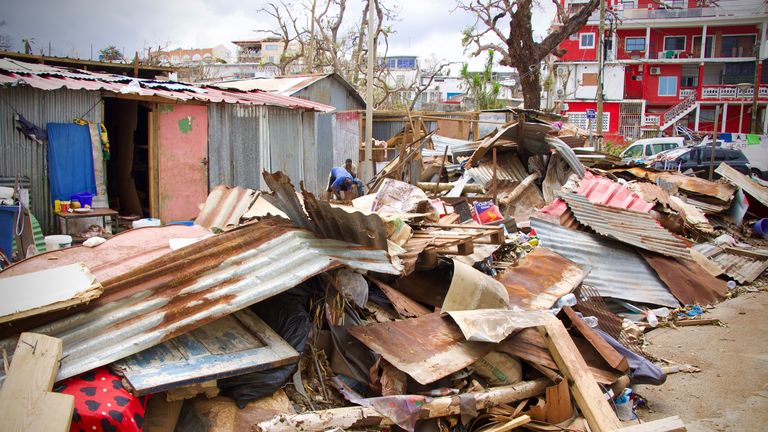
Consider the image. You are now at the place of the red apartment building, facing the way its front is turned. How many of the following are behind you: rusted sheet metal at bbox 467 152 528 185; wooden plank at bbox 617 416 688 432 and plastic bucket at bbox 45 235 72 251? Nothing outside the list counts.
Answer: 0

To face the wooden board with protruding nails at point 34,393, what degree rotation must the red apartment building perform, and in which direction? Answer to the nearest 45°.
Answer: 0° — it already faces it

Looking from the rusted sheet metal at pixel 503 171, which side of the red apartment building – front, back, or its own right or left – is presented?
front

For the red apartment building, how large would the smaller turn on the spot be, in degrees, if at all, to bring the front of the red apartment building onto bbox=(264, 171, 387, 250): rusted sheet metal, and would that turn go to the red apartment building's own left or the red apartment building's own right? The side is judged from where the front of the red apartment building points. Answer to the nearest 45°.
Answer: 0° — it already faces it

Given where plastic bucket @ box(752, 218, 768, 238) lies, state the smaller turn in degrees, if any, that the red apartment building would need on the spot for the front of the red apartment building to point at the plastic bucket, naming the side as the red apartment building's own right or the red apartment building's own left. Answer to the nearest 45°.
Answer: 0° — it already faces it

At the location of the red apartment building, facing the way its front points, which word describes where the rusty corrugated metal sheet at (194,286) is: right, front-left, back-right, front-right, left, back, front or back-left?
front

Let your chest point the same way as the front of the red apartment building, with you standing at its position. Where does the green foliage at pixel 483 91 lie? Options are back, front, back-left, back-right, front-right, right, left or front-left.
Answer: front-right

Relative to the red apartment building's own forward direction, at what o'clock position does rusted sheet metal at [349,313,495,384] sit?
The rusted sheet metal is roughly at 12 o'clock from the red apartment building.

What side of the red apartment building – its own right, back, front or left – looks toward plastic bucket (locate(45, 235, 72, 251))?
front

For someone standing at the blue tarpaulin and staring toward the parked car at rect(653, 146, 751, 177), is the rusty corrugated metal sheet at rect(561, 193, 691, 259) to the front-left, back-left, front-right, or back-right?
front-right

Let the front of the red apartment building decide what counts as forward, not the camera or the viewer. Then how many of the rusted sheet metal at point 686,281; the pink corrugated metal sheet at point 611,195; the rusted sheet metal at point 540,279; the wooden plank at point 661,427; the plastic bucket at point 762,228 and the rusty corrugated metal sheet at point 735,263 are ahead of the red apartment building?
6

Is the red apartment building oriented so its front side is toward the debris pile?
yes

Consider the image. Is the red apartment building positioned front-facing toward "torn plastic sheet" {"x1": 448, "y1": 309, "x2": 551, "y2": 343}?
yes

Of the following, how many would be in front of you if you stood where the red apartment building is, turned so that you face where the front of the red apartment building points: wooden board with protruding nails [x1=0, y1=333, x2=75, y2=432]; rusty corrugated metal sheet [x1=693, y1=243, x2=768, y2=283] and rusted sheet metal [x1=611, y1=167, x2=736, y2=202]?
3

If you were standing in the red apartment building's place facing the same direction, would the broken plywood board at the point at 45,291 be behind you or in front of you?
in front
